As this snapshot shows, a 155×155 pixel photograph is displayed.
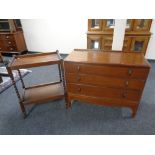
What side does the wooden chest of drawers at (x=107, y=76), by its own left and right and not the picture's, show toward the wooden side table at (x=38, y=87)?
right

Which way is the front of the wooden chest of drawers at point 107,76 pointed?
toward the camera
